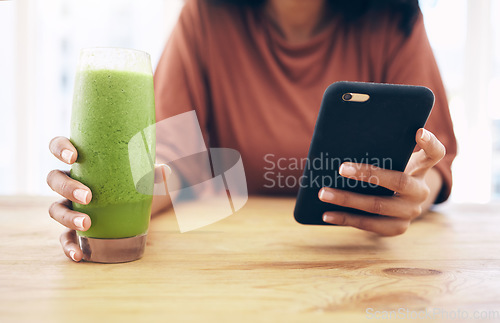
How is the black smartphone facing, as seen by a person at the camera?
facing away from the viewer
